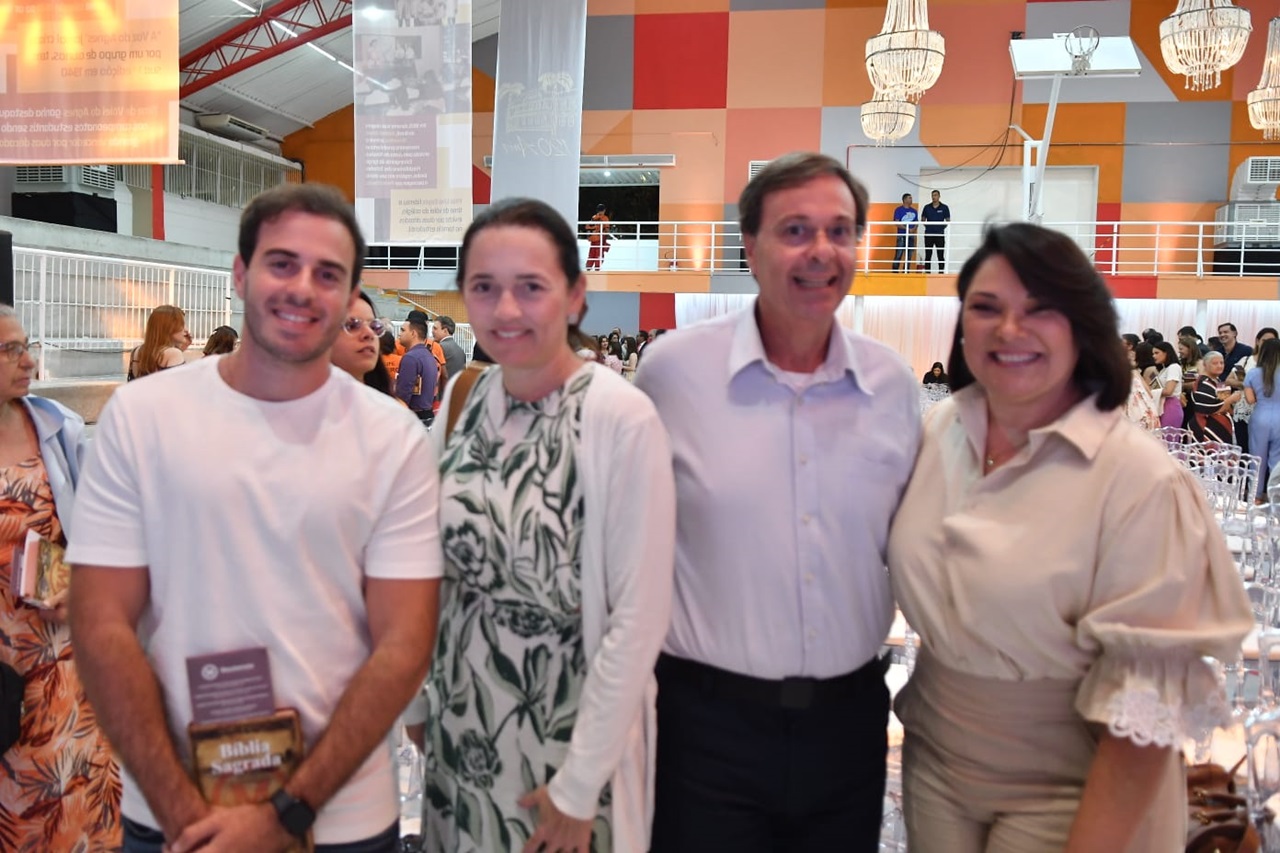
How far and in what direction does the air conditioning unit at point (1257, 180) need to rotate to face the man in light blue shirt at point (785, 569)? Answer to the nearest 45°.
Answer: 0° — it already faces them

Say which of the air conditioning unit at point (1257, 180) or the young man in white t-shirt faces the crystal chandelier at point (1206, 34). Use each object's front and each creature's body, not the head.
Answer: the air conditioning unit

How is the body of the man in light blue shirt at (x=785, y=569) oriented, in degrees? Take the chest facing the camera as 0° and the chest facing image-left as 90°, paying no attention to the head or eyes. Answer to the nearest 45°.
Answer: approximately 0°

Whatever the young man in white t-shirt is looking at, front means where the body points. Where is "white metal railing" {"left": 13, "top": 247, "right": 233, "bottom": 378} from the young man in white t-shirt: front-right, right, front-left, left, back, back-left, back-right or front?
back

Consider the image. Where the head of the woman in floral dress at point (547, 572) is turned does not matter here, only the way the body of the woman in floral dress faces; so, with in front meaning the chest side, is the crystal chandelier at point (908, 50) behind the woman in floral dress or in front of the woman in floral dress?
behind

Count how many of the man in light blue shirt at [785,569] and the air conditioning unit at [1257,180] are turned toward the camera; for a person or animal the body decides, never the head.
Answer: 2

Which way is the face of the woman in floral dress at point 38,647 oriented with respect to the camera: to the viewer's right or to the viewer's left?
to the viewer's right

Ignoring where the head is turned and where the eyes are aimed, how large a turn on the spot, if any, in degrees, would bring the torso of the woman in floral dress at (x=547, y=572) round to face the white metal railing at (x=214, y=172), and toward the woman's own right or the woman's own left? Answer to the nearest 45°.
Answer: approximately 135° to the woman's own right

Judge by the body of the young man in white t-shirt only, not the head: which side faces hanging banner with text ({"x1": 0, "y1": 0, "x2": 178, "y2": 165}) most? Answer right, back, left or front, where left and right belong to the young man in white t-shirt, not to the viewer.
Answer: back

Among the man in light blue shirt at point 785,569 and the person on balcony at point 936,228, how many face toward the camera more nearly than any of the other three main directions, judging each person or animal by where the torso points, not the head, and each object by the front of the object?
2

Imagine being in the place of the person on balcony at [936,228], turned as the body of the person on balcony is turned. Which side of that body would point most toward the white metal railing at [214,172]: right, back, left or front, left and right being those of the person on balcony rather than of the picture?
right

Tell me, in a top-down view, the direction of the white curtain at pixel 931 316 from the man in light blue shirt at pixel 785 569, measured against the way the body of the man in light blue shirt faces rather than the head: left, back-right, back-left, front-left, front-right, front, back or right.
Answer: back
